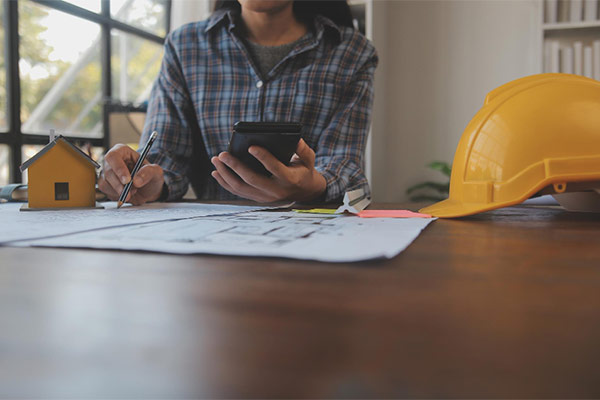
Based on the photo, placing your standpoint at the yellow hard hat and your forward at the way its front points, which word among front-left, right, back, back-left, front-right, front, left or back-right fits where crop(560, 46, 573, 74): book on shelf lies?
right

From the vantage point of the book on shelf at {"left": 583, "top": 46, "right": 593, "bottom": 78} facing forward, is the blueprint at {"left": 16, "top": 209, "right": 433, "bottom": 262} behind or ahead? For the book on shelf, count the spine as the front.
ahead

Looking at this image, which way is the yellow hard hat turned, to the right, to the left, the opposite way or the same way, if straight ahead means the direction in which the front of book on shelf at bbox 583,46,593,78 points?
to the right

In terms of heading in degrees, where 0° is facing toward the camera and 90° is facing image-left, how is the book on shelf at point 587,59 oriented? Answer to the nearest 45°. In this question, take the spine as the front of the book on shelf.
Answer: approximately 0°

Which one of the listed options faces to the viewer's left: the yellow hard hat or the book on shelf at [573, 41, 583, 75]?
the yellow hard hat

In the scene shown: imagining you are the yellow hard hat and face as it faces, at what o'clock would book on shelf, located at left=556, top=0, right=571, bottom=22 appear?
The book on shelf is roughly at 3 o'clock from the yellow hard hat.

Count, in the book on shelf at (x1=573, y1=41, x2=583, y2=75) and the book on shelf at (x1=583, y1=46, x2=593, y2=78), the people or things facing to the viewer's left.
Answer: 0

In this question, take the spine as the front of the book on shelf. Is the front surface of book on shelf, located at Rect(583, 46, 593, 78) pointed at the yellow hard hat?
yes

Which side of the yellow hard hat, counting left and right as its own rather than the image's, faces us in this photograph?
left
